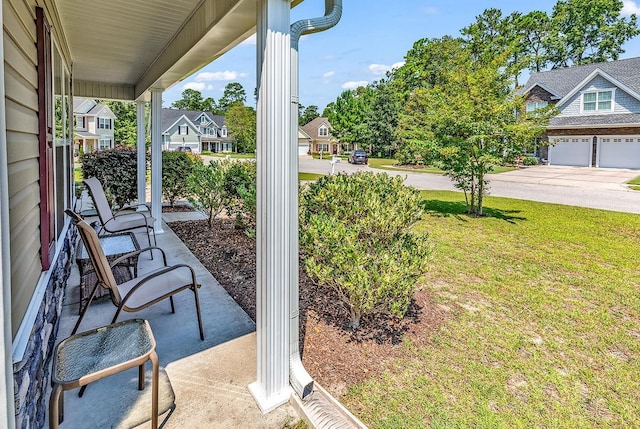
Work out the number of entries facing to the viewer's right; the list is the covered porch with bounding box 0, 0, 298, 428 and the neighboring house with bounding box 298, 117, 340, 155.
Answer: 1

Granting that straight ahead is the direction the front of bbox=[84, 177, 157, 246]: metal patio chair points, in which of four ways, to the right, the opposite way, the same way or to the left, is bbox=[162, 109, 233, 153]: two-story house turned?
to the right

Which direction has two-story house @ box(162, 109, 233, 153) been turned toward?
toward the camera

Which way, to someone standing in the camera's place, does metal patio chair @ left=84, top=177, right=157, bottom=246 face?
facing to the right of the viewer

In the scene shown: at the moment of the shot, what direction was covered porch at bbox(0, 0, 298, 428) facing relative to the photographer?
facing to the right of the viewer

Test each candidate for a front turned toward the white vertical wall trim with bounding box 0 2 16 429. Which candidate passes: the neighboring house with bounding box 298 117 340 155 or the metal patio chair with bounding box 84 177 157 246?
the neighboring house

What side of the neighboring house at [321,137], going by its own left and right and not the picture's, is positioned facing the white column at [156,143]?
front

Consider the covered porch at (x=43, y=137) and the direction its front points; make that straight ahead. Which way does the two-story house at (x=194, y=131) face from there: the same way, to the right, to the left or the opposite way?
to the right

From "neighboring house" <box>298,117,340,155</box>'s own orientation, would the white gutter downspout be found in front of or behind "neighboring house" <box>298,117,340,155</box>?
in front

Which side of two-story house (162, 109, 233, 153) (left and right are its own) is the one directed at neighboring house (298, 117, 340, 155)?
left

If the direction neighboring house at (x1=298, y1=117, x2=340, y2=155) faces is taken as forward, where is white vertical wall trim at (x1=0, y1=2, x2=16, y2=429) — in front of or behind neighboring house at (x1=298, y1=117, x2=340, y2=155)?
in front

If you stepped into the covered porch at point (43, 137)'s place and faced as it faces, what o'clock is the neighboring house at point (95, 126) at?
the neighboring house at point (95, 126) is roughly at 9 o'clock from the covered porch at point (43, 137).

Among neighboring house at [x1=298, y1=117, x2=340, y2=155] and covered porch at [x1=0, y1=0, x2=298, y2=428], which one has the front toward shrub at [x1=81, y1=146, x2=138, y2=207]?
neighboring house at [x1=298, y1=117, x2=340, y2=155]

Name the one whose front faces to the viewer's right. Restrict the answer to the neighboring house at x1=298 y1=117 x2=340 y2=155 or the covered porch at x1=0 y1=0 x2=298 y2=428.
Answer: the covered porch at x1=0 y1=0 x2=298 y2=428

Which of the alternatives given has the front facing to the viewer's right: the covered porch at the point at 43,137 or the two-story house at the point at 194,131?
the covered porch
